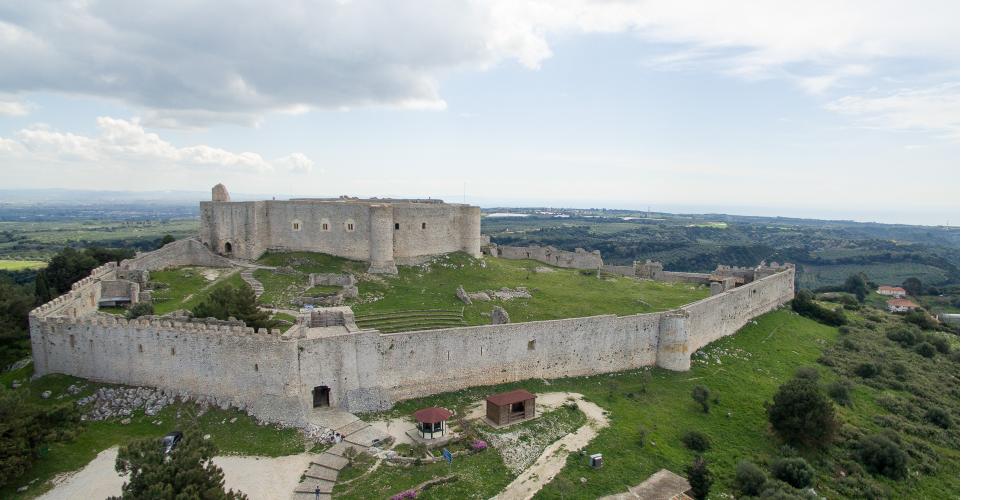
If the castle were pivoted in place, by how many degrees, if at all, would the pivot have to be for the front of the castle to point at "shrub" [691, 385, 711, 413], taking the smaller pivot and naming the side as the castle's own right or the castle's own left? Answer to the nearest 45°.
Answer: approximately 90° to the castle's own left

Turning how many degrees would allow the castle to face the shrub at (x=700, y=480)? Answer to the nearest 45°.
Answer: approximately 45° to its left

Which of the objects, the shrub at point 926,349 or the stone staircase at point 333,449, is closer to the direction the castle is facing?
the stone staircase

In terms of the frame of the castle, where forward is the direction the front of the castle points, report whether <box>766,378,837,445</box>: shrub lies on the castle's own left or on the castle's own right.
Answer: on the castle's own left

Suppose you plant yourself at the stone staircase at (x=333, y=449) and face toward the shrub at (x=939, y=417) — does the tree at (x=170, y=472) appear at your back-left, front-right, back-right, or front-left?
back-right

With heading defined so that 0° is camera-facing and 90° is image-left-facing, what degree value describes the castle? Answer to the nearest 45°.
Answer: approximately 0°

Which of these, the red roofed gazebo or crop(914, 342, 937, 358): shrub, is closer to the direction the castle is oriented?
the red roofed gazebo
